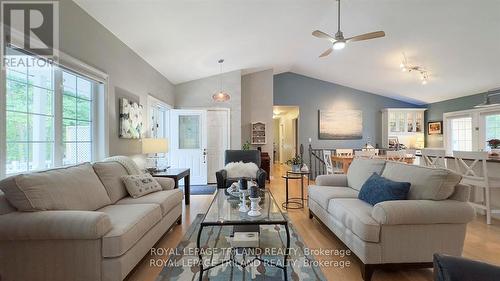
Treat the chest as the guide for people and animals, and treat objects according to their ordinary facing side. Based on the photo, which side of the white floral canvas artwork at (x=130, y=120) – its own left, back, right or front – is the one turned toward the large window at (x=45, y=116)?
right

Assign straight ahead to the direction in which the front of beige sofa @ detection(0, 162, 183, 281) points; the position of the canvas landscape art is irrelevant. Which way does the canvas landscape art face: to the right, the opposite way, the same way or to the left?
to the right

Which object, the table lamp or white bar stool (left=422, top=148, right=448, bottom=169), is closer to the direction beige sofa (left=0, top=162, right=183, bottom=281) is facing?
the white bar stool

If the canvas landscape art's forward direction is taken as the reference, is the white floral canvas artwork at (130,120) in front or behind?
in front

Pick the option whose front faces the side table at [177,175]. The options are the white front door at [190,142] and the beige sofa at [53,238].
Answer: the white front door

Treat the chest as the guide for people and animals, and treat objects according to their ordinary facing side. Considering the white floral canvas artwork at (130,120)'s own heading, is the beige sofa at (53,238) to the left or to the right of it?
on its right

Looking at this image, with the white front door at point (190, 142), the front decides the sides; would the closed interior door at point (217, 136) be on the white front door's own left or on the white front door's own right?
on the white front door's own left

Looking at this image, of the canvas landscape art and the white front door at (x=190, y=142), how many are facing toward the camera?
2

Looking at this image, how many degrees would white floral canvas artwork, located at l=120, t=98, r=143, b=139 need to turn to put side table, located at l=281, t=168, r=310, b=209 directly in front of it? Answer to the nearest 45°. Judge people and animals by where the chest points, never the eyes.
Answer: approximately 45° to its left

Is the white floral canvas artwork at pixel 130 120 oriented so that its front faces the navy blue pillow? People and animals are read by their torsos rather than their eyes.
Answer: yes

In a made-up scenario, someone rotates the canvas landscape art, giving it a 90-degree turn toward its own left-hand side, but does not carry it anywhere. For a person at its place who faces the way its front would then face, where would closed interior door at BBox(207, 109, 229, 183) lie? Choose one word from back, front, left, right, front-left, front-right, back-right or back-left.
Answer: back-right

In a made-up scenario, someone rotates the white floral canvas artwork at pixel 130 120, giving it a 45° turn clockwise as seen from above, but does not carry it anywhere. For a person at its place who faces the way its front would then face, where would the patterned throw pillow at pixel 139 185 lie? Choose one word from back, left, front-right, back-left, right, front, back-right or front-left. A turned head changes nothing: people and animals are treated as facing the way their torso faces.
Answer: front

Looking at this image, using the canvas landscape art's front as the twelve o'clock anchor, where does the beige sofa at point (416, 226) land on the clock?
The beige sofa is roughly at 12 o'clock from the canvas landscape art.

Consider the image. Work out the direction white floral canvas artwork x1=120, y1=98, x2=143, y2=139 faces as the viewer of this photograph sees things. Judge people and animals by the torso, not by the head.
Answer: facing the viewer and to the right of the viewer

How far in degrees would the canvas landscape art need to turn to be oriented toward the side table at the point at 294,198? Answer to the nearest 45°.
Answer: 0° — it already faces it

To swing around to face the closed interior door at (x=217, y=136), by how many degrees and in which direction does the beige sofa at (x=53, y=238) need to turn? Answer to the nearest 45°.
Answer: approximately 90° to its left
